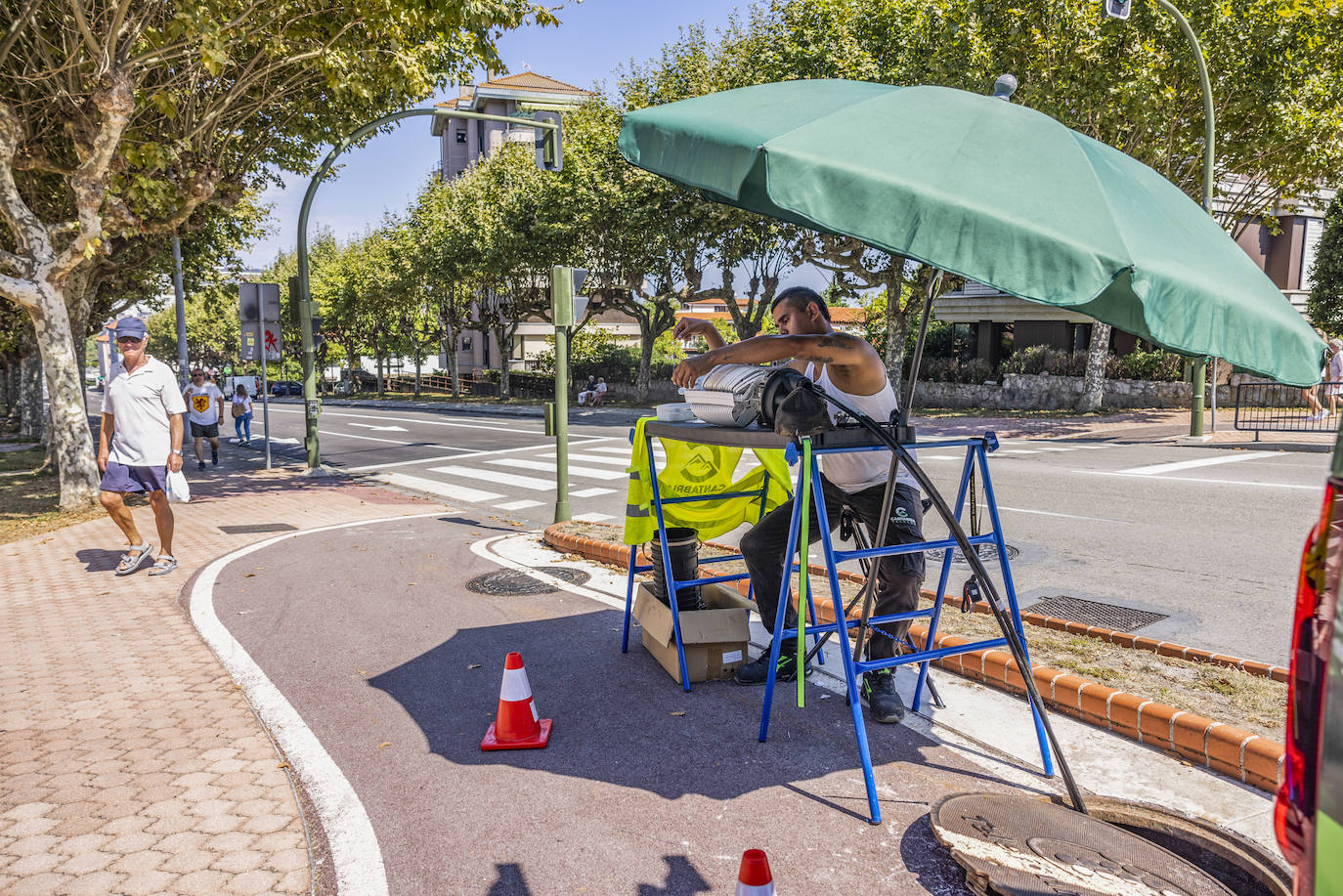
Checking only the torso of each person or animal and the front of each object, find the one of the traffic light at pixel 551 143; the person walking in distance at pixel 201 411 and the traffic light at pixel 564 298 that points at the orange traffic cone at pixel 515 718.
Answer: the person walking in distance

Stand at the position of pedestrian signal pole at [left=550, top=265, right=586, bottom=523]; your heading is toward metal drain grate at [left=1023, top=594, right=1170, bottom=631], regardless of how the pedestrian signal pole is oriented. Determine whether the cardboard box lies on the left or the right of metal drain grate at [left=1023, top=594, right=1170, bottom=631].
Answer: right

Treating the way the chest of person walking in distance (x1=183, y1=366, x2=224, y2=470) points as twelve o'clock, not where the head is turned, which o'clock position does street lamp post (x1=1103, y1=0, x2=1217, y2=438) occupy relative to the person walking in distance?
The street lamp post is roughly at 10 o'clock from the person walking in distance.

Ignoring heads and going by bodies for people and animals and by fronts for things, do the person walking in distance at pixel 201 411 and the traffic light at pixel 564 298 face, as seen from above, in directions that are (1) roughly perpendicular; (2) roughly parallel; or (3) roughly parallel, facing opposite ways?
roughly perpendicular

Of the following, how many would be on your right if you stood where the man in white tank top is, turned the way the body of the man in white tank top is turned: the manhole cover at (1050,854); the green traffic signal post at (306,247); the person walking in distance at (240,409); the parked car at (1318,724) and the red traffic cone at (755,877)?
2

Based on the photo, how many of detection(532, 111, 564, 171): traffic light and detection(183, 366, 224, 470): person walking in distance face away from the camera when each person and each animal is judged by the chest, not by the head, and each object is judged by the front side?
1

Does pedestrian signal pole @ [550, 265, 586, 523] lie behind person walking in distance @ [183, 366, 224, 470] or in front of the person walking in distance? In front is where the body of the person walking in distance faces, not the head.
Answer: in front

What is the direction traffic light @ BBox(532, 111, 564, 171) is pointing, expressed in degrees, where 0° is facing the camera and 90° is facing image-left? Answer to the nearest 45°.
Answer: approximately 180°
